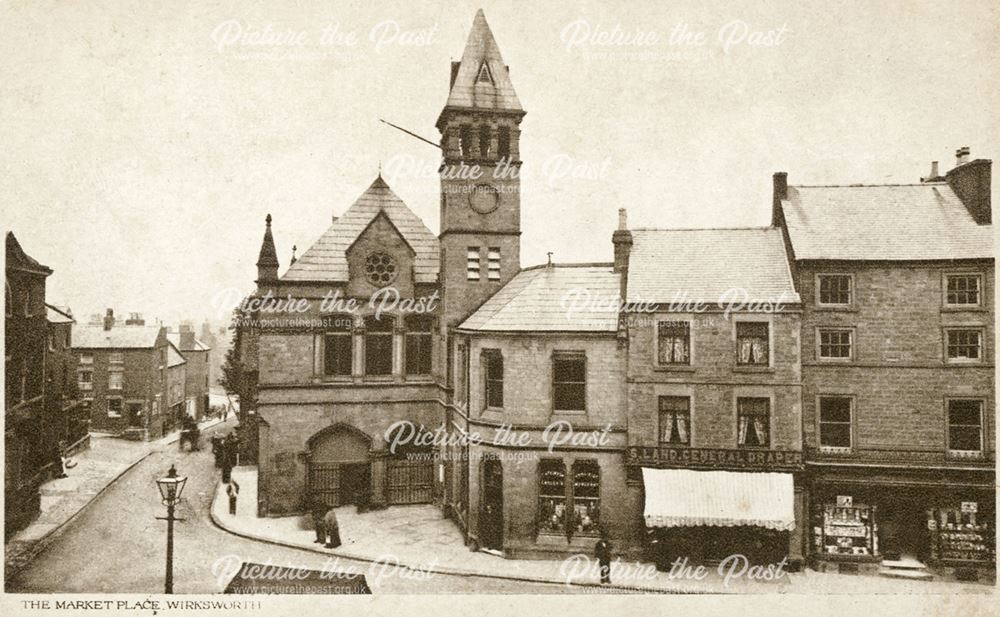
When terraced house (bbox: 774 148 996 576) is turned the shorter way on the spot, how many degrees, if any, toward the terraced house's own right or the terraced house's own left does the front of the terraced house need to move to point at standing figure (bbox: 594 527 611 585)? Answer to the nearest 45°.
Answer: approximately 45° to the terraced house's own right

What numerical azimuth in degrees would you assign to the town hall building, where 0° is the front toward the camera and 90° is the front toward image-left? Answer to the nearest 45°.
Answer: approximately 0°

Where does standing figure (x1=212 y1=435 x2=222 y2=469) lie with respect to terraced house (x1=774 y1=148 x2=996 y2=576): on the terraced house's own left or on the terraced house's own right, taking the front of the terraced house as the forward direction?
on the terraced house's own right

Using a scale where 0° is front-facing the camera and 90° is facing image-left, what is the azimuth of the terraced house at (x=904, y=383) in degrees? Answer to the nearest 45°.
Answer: approximately 0°

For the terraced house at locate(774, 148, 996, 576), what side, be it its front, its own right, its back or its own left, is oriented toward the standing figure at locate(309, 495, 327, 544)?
right

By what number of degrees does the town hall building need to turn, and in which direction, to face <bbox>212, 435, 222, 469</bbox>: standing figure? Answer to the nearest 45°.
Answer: approximately 135° to its right
